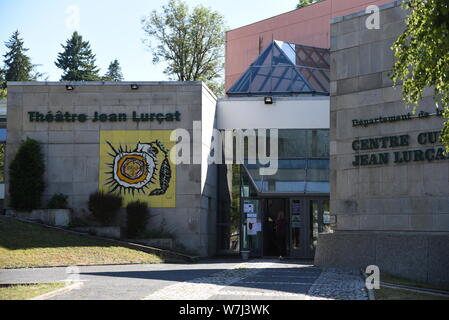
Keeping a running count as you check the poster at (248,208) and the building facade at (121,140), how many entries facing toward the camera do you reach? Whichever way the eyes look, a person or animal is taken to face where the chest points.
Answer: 2

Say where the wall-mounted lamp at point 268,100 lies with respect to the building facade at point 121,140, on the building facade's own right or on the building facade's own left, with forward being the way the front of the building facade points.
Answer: on the building facade's own left

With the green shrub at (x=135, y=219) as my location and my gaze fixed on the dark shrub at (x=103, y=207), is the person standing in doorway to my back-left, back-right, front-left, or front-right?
back-right

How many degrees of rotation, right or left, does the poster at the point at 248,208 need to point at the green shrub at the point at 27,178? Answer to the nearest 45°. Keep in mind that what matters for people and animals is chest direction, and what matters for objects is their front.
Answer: approximately 90° to its right

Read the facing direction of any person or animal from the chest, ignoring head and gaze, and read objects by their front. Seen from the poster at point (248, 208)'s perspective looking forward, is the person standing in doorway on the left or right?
on its left

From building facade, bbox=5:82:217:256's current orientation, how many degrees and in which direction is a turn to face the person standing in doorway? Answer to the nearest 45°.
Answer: approximately 90° to its left

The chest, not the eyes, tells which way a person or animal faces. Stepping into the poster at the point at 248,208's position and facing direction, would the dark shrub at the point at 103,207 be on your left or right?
on your right
